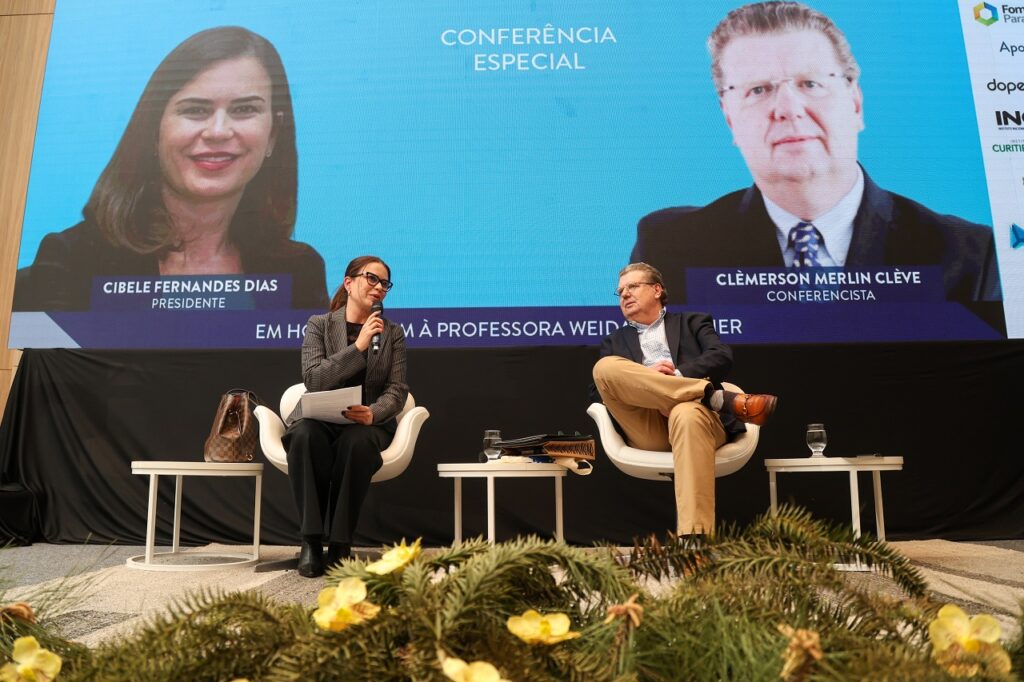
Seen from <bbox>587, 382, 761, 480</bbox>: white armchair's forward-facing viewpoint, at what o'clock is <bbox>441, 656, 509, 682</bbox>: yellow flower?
The yellow flower is roughly at 12 o'clock from the white armchair.

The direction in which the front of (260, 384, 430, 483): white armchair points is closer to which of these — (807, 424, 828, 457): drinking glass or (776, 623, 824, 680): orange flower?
the orange flower

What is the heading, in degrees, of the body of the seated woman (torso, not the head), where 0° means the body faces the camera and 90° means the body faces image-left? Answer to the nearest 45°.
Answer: approximately 0°

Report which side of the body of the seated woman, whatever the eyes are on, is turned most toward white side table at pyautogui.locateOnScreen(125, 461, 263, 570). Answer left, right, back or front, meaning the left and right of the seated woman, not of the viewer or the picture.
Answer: right

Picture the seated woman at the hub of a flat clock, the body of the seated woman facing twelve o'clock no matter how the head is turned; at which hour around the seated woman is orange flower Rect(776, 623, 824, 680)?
The orange flower is roughly at 12 o'clock from the seated woman.

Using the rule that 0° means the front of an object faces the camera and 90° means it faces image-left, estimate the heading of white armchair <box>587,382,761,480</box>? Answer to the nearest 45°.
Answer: approximately 0°

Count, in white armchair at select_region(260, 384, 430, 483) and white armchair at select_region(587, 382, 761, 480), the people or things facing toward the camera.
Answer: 2

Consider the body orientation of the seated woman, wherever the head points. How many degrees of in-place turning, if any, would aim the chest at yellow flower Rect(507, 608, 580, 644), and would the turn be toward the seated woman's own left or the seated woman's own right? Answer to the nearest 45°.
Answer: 0° — they already face it

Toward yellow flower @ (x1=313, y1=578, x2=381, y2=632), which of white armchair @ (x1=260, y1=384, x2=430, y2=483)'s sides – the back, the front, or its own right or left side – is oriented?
front

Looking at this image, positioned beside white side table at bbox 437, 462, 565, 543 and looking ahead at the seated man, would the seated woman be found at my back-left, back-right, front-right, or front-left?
back-right
